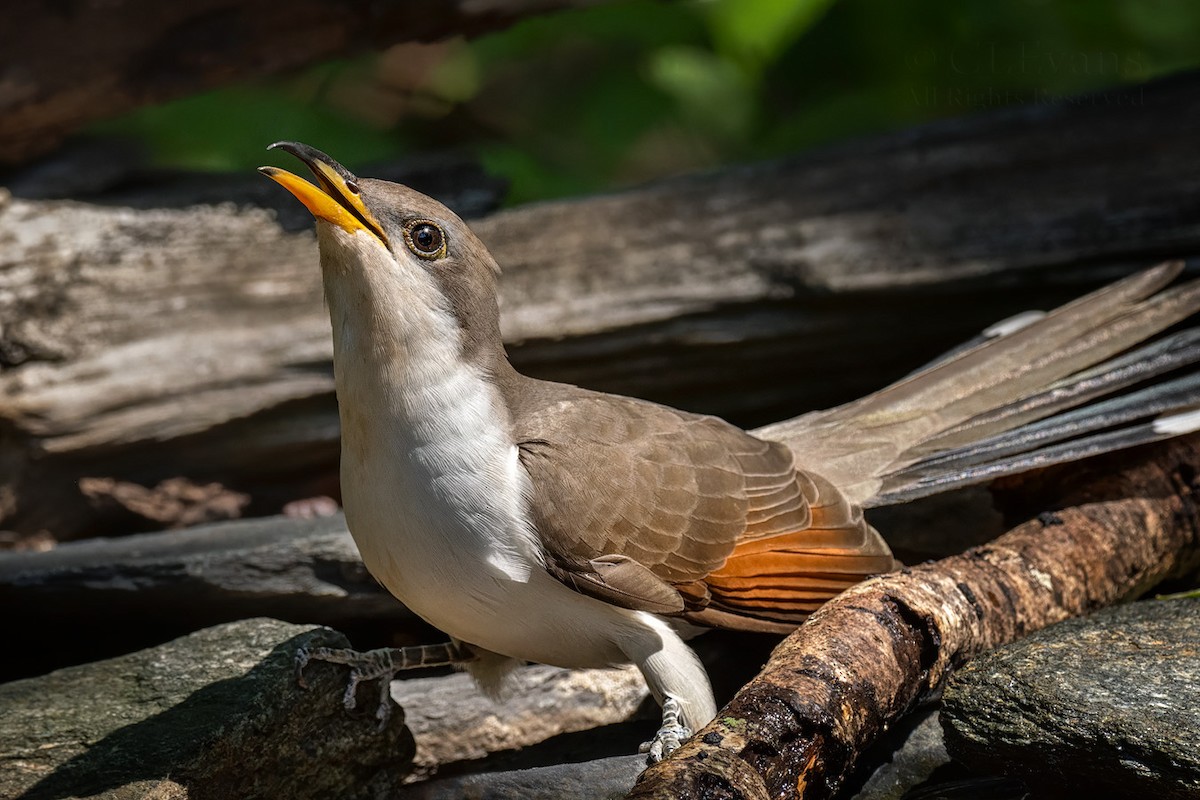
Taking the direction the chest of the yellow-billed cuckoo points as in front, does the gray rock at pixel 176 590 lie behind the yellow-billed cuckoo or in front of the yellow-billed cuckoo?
in front

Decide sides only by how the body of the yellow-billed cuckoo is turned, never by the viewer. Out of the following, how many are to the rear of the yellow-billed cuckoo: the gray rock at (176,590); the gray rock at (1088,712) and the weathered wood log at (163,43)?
1

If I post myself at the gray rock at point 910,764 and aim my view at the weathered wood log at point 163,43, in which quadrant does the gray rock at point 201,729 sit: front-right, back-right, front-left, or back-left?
front-left

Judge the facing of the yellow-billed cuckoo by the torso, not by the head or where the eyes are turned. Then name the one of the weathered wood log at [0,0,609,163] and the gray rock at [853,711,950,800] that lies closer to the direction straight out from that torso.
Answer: the weathered wood log

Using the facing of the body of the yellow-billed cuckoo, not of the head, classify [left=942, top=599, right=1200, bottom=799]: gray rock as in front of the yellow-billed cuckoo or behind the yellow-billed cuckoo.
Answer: behind

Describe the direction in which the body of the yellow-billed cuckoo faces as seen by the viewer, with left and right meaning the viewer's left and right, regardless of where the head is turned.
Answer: facing to the left of the viewer

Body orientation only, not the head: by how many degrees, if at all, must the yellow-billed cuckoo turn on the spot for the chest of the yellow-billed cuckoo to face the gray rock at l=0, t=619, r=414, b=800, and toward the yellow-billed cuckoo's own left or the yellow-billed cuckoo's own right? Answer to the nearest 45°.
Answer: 0° — it already faces it
